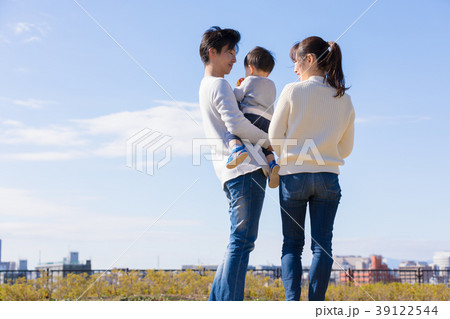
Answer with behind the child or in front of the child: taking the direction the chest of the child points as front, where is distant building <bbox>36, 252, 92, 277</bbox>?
in front

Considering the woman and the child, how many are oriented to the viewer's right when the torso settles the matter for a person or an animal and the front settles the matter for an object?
0

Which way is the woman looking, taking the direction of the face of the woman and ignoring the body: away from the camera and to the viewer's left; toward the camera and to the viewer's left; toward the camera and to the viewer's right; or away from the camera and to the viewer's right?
away from the camera and to the viewer's left

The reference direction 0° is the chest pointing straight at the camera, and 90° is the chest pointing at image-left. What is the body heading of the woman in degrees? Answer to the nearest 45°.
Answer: approximately 180°

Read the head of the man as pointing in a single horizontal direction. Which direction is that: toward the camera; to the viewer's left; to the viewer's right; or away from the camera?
to the viewer's right

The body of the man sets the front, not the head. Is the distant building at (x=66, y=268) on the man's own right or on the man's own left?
on the man's own left
